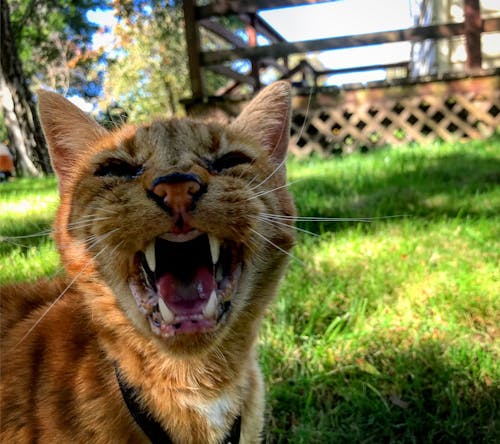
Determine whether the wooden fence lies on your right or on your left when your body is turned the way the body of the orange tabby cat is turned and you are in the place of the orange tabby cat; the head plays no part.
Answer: on your left

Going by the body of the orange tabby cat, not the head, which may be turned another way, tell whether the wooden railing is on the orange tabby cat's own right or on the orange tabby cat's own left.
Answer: on the orange tabby cat's own left

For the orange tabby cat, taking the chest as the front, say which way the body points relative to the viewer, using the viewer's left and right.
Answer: facing the viewer and to the right of the viewer
